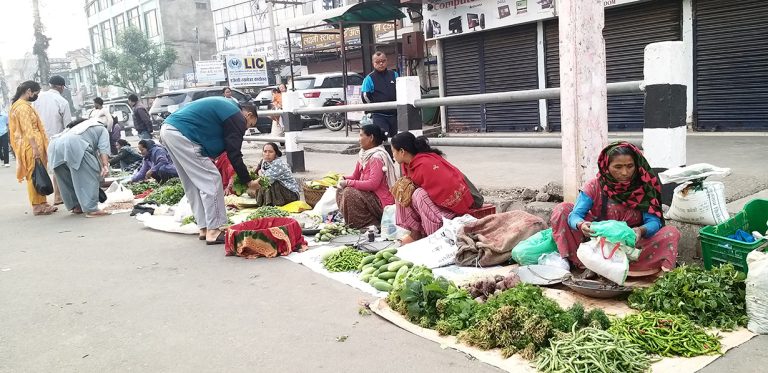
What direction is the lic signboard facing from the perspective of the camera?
toward the camera

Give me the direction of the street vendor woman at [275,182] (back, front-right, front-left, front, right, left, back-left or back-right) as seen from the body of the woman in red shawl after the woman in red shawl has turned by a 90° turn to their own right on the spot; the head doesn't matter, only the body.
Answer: front-left

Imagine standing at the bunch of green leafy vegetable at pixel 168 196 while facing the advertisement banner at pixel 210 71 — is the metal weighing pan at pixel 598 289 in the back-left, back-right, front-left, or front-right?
back-right

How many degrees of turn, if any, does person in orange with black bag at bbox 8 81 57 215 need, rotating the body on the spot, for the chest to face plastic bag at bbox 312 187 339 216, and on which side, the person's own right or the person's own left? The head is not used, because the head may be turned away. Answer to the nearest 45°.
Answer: approximately 45° to the person's own right

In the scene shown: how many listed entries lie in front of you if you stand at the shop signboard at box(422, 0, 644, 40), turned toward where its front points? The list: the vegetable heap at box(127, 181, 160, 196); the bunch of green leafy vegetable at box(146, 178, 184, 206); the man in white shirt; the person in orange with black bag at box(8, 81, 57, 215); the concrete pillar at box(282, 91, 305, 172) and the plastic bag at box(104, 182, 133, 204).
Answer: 6

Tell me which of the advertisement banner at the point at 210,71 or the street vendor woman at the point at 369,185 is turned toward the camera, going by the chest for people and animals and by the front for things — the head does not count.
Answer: the advertisement banner

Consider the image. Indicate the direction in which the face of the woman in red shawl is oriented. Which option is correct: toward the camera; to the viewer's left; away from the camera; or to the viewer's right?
to the viewer's left

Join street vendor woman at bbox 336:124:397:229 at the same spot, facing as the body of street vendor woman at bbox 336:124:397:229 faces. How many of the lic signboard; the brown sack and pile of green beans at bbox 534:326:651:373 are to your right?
1

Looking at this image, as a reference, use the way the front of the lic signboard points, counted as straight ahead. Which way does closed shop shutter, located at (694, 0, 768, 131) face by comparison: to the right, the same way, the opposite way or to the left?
to the right

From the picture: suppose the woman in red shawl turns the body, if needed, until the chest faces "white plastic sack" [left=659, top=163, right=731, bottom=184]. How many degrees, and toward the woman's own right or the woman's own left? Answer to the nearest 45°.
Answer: approximately 135° to the woman's own left

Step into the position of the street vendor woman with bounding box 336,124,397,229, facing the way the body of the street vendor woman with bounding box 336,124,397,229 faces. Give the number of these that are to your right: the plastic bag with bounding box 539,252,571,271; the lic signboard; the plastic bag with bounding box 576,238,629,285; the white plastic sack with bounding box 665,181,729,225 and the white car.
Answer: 2

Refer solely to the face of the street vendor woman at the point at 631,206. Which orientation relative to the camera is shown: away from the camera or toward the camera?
toward the camera

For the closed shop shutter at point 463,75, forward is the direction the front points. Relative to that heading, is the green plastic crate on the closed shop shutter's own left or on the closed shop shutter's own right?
on the closed shop shutter's own left

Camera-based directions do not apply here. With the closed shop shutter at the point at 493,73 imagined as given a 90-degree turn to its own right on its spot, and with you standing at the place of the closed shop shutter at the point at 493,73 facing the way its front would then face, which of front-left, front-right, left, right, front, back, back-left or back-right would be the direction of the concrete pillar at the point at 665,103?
back-left

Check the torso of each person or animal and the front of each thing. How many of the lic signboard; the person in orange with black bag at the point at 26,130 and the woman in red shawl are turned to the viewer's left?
1

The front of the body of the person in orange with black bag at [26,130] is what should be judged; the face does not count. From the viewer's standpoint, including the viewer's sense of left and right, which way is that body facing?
facing to the right of the viewer

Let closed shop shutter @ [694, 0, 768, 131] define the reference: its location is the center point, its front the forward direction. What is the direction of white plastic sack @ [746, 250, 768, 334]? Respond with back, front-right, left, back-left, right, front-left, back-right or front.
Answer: front-left
